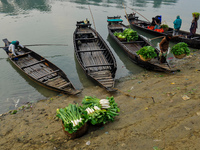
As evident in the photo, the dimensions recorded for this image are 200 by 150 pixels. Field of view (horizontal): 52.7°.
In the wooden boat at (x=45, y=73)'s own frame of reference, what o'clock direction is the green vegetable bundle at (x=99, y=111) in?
The green vegetable bundle is roughly at 1 o'clock from the wooden boat.

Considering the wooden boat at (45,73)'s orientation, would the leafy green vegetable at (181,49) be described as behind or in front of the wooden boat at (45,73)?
in front

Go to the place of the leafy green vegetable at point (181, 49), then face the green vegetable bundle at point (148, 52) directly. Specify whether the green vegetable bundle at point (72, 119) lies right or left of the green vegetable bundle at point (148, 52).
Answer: left

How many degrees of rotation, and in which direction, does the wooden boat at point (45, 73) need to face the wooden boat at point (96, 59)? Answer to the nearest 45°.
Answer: approximately 45° to its left

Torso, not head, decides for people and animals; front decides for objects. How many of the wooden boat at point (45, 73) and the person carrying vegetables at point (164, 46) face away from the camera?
0

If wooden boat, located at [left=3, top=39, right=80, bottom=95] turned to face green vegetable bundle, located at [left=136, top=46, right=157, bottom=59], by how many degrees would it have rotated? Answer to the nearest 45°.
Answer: approximately 45° to its left

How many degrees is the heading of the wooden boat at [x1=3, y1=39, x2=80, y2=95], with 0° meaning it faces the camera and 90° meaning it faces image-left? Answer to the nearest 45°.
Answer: approximately 315°
